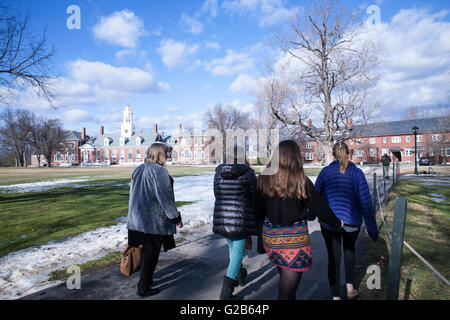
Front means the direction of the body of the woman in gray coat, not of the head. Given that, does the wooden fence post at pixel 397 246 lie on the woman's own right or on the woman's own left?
on the woman's own right

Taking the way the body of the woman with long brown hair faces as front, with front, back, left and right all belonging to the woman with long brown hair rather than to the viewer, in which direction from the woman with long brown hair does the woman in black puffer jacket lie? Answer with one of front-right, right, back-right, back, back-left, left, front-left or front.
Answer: front-left

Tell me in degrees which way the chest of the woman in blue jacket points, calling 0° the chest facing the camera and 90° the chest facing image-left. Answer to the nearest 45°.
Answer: approximately 180°

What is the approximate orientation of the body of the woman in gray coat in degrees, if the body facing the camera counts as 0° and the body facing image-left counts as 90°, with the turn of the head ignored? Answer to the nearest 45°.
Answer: approximately 225°

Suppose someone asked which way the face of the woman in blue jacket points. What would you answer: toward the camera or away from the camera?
away from the camera

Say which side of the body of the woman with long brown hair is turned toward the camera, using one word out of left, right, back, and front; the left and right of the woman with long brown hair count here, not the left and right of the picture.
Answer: back

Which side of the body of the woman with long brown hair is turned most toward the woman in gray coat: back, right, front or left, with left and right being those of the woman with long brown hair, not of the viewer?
left

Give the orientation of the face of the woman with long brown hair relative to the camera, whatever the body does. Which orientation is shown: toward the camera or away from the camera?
away from the camera
